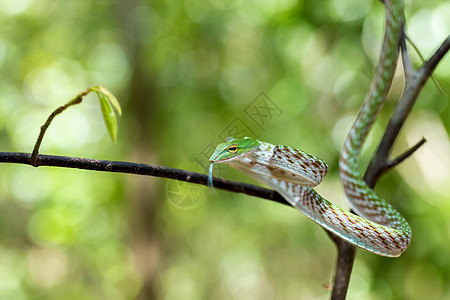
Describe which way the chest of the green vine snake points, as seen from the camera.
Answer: to the viewer's left
